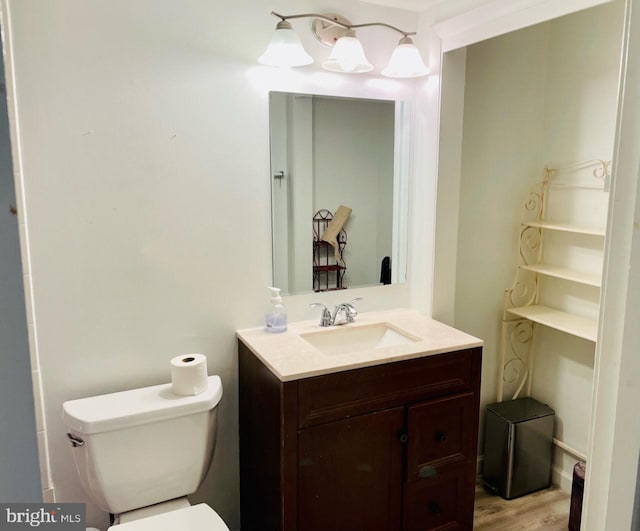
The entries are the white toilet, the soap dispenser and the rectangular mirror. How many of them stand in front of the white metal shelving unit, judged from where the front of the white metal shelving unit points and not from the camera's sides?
3

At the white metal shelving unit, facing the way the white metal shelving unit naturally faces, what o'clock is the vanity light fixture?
The vanity light fixture is roughly at 12 o'clock from the white metal shelving unit.

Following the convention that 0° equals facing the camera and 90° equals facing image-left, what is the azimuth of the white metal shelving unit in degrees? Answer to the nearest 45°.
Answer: approximately 45°

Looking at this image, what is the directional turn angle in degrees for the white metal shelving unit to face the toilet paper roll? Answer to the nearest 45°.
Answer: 0° — it already faces it

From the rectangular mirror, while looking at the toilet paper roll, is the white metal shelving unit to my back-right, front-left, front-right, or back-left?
back-left

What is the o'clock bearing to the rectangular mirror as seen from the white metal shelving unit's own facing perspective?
The rectangular mirror is roughly at 12 o'clock from the white metal shelving unit.

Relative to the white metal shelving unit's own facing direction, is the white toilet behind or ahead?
ahead

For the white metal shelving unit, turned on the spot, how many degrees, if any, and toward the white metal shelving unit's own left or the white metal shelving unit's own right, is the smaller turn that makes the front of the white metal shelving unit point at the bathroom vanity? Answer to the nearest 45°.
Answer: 0° — it already faces it
